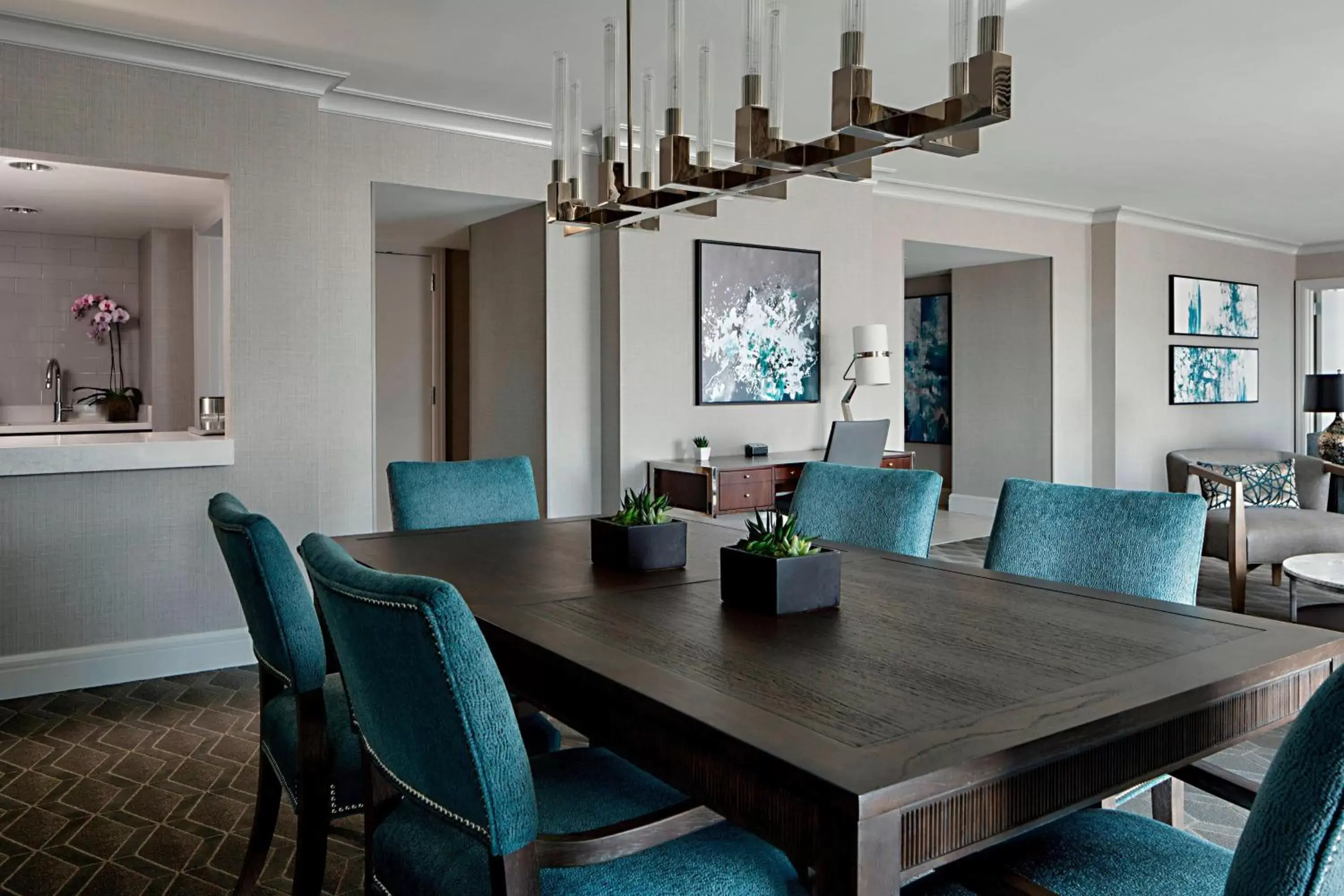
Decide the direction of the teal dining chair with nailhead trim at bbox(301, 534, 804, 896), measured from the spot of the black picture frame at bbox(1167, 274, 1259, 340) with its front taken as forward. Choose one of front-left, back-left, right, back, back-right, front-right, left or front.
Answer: front-right

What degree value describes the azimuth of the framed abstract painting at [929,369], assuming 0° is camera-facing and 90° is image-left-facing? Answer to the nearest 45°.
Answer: approximately 45°

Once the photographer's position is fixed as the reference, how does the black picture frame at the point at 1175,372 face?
facing the viewer and to the right of the viewer

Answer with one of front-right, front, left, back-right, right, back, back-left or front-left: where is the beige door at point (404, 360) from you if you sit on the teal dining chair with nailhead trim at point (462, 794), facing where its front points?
front-left

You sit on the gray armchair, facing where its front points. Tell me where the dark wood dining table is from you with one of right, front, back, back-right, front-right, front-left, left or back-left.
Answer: front-right

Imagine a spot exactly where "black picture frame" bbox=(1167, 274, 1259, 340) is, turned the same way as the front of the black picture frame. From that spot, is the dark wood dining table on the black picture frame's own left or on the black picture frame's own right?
on the black picture frame's own right

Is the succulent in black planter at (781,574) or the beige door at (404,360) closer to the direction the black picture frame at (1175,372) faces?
the succulent in black planter

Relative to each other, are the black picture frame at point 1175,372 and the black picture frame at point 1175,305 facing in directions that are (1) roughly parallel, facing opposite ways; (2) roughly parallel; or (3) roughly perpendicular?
roughly parallel

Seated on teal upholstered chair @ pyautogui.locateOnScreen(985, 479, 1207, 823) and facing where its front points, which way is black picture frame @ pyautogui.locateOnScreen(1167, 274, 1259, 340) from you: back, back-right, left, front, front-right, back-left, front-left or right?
back-right

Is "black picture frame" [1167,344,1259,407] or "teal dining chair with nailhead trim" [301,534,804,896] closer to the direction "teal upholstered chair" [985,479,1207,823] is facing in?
the teal dining chair with nailhead trim

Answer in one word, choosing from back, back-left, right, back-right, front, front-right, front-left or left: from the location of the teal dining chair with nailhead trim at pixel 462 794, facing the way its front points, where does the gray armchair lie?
front

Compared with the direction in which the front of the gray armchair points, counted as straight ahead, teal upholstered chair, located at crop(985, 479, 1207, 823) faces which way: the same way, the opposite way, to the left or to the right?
to the right

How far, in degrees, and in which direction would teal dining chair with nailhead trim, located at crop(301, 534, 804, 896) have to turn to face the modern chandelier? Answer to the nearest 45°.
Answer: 0° — it already faces it

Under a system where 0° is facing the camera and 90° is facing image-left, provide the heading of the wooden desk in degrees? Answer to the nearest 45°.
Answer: approximately 315°
